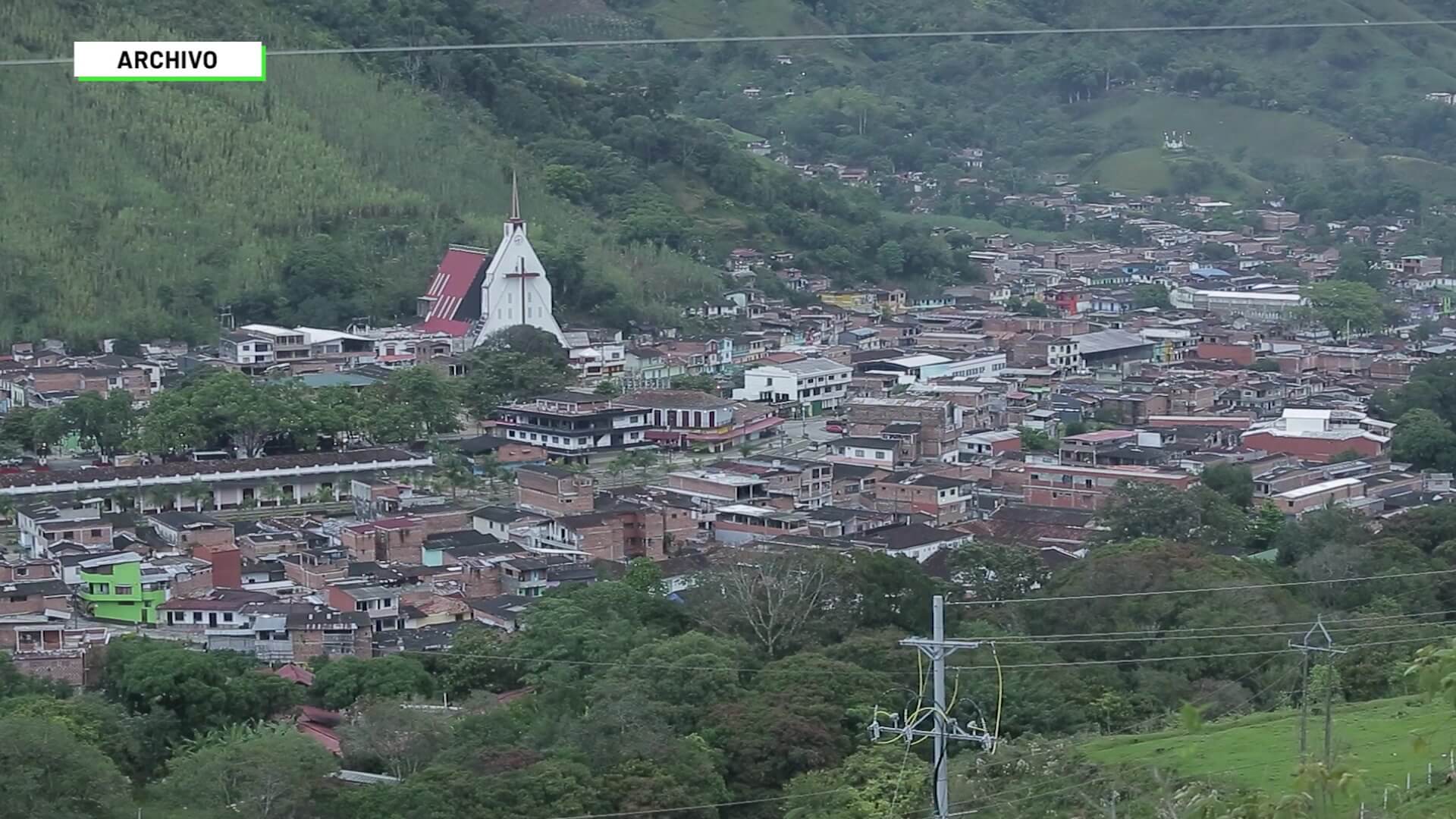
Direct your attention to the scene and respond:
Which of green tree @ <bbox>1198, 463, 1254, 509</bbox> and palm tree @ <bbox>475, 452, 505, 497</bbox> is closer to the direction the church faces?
the green tree

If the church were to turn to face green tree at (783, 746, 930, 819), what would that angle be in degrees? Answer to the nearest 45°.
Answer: approximately 45° to its right

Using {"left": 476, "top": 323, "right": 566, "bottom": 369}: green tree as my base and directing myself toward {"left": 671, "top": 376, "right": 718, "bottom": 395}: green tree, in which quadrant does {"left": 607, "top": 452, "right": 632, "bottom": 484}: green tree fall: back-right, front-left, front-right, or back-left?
front-right

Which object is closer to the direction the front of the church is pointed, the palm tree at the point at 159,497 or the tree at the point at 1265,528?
the tree

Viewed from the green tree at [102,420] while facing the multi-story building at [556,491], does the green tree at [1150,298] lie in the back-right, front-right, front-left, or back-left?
front-left

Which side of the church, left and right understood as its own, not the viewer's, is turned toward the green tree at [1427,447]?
front

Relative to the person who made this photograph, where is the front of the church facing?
facing the viewer and to the right of the viewer

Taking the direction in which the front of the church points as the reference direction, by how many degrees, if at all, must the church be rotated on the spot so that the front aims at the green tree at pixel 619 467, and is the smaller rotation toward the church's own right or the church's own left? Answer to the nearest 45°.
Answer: approximately 45° to the church's own right

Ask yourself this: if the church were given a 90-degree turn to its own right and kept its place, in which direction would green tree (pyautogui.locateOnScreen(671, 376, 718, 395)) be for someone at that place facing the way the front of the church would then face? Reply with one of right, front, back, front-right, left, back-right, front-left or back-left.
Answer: left

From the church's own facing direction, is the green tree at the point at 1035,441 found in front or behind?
in front

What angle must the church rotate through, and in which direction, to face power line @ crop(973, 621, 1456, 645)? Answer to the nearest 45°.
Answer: approximately 45° to its right

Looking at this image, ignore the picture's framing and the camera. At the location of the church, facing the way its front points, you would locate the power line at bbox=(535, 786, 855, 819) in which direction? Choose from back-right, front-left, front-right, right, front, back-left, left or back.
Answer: front-right

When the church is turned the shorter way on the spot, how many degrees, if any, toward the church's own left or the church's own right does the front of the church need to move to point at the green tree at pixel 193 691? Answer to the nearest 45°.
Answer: approximately 45° to the church's own right

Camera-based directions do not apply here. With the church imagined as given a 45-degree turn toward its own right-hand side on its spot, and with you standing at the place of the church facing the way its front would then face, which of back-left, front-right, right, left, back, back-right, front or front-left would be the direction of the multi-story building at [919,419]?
front-left
